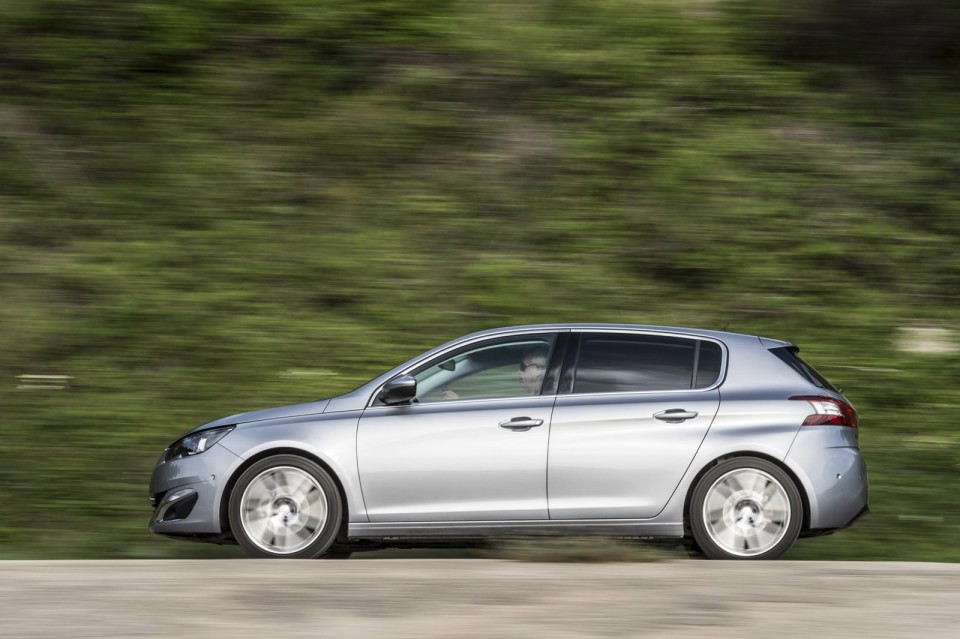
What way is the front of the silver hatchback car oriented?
to the viewer's left
